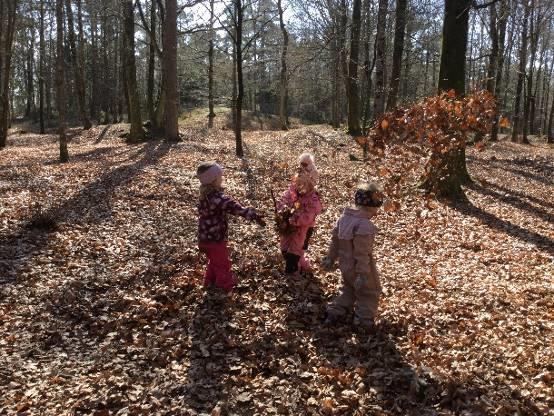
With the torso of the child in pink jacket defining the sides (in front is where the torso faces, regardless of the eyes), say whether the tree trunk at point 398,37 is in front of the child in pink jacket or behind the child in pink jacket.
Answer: behind

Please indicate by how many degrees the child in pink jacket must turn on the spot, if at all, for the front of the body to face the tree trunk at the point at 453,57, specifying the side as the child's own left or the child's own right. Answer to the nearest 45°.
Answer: approximately 180°

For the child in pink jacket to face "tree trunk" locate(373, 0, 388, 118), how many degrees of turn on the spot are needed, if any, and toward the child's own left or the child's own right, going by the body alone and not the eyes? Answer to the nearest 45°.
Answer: approximately 135° to the child's own right

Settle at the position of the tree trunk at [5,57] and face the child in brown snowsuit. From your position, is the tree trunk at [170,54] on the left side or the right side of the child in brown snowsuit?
left

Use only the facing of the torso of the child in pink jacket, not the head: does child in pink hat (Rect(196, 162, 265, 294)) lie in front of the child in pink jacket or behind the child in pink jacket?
in front

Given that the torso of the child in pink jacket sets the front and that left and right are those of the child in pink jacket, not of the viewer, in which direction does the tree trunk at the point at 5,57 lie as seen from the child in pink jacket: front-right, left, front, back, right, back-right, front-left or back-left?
right

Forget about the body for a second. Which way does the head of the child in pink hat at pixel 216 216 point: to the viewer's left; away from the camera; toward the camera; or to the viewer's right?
to the viewer's right

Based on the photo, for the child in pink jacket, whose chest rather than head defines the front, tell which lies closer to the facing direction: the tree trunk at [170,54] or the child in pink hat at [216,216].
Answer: the child in pink hat

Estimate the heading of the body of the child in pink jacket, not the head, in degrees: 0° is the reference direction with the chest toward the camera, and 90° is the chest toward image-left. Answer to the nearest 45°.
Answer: approximately 45°

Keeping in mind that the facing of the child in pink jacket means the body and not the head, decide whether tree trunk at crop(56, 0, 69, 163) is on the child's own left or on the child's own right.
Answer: on the child's own right
